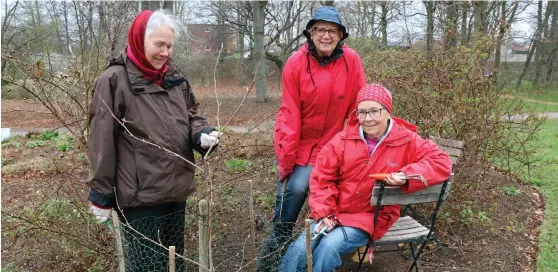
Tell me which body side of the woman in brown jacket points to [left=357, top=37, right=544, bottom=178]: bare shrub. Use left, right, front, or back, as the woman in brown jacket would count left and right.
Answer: left

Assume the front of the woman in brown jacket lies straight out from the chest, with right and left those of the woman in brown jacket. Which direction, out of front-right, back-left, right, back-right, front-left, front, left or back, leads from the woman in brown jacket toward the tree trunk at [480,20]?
left

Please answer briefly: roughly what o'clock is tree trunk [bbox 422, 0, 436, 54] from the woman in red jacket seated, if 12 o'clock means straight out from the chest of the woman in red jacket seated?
The tree trunk is roughly at 5 o'clock from the woman in red jacket seated.

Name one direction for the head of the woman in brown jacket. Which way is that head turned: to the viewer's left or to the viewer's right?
to the viewer's right

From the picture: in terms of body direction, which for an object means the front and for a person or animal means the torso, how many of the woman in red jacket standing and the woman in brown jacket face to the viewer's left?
0

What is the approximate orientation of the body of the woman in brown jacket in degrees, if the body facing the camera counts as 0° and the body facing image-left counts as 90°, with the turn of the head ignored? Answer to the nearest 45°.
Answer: approximately 315°

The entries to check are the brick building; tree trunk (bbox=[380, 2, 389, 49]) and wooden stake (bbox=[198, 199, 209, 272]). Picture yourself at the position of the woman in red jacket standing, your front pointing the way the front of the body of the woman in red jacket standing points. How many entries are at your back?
2

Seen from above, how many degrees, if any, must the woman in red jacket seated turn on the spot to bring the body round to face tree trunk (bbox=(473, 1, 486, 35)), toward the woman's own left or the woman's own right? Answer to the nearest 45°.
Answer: approximately 135° to the woman's own right

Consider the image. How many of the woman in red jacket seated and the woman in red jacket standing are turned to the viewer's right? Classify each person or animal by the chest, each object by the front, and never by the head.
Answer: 0

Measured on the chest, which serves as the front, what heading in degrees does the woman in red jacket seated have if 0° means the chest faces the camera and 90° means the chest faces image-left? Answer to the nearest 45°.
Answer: approximately 45°

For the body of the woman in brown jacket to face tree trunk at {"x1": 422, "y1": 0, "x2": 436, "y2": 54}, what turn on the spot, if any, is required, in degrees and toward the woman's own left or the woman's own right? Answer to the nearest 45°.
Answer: approximately 90° to the woman's own left

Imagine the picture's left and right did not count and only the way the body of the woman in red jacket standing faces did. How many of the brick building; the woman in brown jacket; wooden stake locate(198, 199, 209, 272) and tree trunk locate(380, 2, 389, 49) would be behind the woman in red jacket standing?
2
